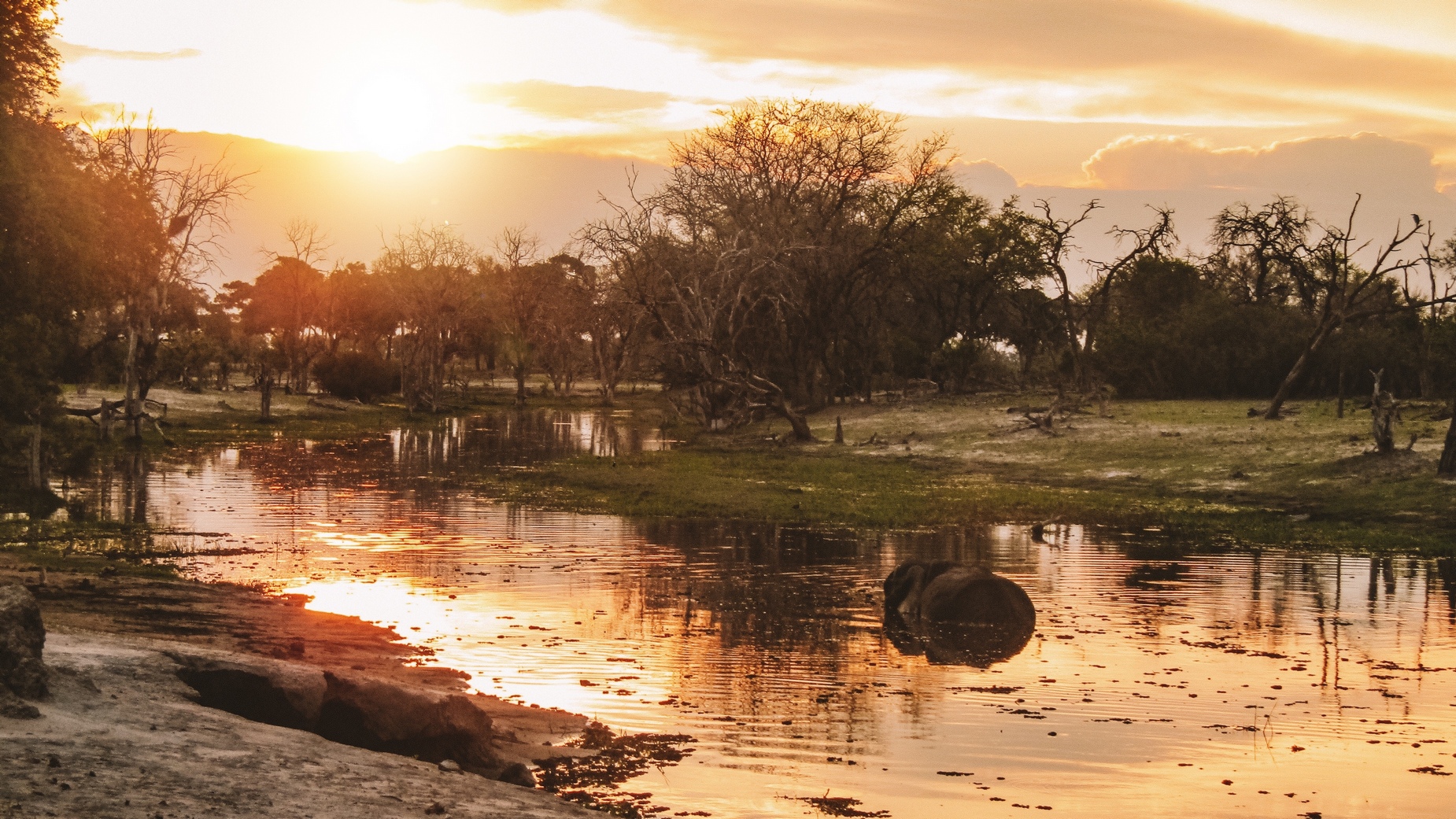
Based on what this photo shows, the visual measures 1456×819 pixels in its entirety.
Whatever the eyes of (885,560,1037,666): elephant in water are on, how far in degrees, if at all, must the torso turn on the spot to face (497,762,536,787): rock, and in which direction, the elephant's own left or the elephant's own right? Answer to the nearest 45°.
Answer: approximately 90° to the elephant's own left

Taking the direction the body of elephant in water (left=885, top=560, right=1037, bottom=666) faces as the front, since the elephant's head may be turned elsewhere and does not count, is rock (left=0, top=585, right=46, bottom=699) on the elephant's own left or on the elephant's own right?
on the elephant's own left

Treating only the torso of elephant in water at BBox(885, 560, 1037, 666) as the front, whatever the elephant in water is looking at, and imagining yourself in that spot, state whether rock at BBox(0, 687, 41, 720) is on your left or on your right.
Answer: on your left

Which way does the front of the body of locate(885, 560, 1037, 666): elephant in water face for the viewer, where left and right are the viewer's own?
facing to the left of the viewer

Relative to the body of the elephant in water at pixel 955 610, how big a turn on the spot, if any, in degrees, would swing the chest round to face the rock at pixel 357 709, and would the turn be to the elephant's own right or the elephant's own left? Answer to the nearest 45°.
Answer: approximately 45° to the elephant's own left
